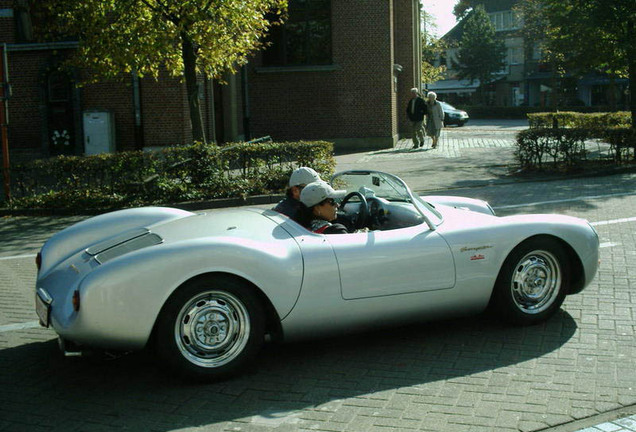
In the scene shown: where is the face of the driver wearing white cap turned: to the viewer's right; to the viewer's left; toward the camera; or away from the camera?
to the viewer's right

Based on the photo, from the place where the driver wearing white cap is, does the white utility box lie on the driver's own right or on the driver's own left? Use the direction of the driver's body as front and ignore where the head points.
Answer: on the driver's own left

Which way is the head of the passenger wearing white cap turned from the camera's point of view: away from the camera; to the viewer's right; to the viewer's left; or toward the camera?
to the viewer's right

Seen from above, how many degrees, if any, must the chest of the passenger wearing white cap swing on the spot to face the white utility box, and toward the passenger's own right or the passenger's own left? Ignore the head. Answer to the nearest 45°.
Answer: approximately 90° to the passenger's own left

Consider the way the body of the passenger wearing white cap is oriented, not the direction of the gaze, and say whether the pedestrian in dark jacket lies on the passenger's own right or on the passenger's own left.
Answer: on the passenger's own left

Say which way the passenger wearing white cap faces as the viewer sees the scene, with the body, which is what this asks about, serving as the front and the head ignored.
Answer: to the viewer's right

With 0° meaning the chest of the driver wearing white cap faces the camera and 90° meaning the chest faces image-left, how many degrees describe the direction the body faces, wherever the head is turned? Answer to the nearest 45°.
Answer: approximately 270°

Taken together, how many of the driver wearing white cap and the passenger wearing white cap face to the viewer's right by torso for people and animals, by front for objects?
2

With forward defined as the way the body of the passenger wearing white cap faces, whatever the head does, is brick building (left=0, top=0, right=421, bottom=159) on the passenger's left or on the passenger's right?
on the passenger's left

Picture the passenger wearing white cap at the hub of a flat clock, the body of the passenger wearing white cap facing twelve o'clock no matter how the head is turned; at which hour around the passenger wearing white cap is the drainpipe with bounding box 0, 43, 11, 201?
The drainpipe is roughly at 8 o'clock from the passenger wearing white cap.
